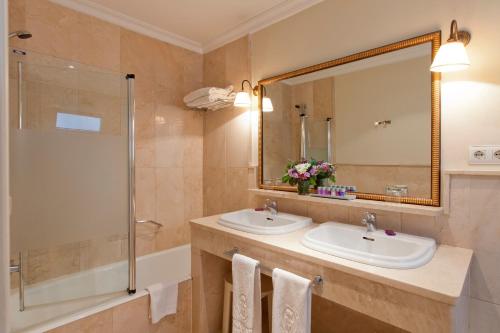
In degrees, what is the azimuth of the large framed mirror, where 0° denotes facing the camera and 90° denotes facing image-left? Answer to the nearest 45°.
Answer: approximately 45°

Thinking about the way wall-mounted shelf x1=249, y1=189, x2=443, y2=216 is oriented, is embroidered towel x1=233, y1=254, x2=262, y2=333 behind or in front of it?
in front

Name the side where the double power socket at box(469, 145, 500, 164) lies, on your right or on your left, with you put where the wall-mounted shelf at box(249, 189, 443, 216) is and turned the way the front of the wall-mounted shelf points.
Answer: on your left

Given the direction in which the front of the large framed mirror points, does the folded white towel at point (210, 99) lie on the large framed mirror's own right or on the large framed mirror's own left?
on the large framed mirror's own right

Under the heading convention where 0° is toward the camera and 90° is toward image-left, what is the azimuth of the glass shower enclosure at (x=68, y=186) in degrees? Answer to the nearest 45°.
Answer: approximately 315°

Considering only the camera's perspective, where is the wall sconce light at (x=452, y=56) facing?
facing the viewer and to the left of the viewer
